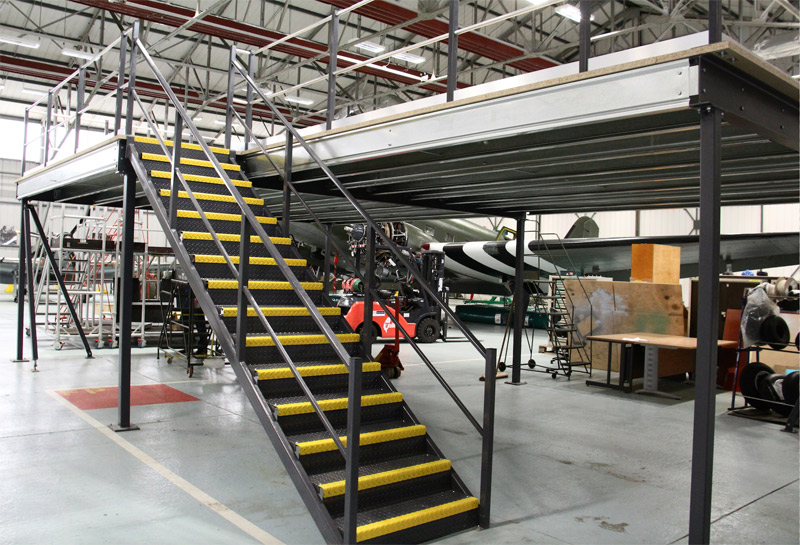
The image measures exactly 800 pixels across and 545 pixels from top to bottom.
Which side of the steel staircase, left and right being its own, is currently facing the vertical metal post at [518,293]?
left

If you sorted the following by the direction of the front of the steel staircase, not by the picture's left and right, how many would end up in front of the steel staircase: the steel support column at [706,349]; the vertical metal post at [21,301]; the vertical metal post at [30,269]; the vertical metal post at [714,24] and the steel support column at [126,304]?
2

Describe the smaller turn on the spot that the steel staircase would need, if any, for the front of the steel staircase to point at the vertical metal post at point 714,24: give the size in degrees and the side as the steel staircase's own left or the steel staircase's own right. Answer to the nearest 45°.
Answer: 0° — it already faces it

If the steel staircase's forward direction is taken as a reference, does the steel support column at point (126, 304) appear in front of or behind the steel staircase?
behind

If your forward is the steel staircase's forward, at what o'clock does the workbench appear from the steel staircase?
The workbench is roughly at 9 o'clock from the steel staircase.

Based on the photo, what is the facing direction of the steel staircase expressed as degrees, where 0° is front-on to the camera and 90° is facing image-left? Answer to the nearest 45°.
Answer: approximately 315°

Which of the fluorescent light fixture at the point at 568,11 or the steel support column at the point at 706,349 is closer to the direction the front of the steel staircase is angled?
the steel support column

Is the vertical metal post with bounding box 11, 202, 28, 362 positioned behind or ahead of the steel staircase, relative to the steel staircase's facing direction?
behind

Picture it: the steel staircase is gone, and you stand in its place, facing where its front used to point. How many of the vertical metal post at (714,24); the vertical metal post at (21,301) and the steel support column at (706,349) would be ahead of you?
2

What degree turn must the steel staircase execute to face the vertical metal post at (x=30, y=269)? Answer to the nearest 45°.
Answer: approximately 180°

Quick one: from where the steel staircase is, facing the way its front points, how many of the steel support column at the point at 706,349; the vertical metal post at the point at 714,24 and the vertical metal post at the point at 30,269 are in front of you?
2

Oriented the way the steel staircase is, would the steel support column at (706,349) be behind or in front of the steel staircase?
in front
